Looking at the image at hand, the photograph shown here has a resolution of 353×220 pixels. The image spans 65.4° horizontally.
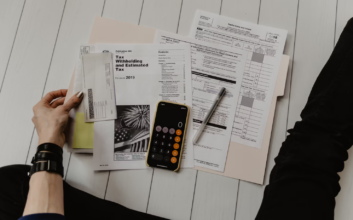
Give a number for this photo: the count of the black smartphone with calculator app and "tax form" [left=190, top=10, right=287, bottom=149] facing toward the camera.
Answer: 2

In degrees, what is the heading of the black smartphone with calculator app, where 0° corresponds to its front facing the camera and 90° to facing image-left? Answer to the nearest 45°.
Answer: approximately 0°
